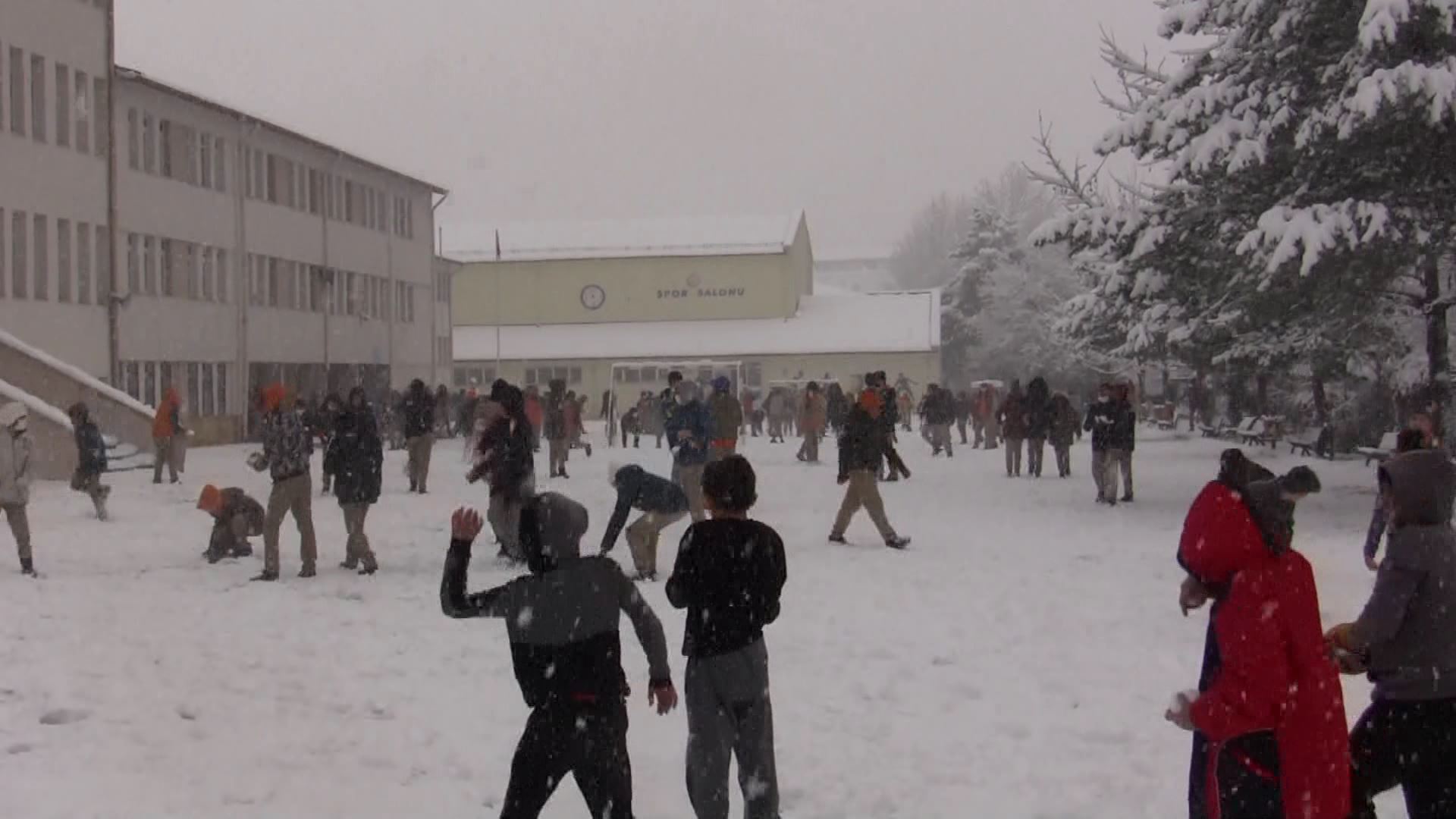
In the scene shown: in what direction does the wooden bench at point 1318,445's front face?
to the viewer's left

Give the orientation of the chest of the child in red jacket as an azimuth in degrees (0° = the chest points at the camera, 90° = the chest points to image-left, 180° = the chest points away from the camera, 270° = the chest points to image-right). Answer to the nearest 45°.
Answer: approximately 90°

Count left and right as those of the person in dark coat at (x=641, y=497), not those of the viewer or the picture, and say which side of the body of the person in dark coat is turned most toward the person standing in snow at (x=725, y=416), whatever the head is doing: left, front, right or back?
right

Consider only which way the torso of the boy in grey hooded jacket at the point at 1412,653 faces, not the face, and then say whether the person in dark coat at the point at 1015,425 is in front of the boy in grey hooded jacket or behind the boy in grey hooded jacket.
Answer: in front

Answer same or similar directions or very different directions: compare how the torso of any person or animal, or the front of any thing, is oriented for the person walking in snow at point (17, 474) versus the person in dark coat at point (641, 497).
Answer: very different directions

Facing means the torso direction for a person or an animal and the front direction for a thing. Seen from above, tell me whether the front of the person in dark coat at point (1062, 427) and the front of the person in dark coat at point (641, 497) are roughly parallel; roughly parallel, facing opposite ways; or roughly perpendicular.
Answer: roughly perpendicular

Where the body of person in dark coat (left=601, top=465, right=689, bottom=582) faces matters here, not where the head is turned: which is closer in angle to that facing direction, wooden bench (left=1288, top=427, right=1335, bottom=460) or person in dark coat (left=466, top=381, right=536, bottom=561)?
the person in dark coat

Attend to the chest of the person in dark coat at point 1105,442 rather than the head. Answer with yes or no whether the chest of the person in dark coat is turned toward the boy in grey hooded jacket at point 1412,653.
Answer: yes

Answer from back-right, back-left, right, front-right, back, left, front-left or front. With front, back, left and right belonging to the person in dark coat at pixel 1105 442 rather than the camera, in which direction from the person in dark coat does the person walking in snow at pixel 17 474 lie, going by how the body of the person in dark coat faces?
front-right

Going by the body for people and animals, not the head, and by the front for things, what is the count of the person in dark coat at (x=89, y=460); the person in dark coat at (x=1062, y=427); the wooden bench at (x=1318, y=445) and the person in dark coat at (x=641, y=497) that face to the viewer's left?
3
